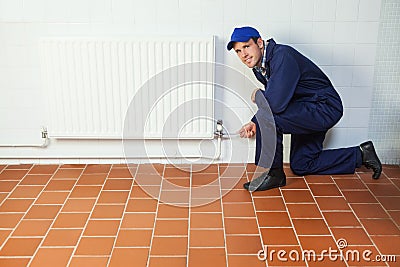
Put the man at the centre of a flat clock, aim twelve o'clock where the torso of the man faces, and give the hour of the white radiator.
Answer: The white radiator is roughly at 12 o'clock from the man.

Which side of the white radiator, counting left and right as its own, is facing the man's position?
left

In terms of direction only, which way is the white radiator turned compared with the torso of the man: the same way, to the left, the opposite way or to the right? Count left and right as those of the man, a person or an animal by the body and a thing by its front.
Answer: to the left

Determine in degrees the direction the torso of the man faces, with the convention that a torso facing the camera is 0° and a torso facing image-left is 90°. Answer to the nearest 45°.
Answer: approximately 90°

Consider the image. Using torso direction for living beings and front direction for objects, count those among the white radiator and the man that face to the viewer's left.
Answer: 1

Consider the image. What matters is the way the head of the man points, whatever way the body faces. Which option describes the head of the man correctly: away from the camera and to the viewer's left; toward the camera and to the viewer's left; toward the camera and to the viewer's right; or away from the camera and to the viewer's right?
toward the camera and to the viewer's left
